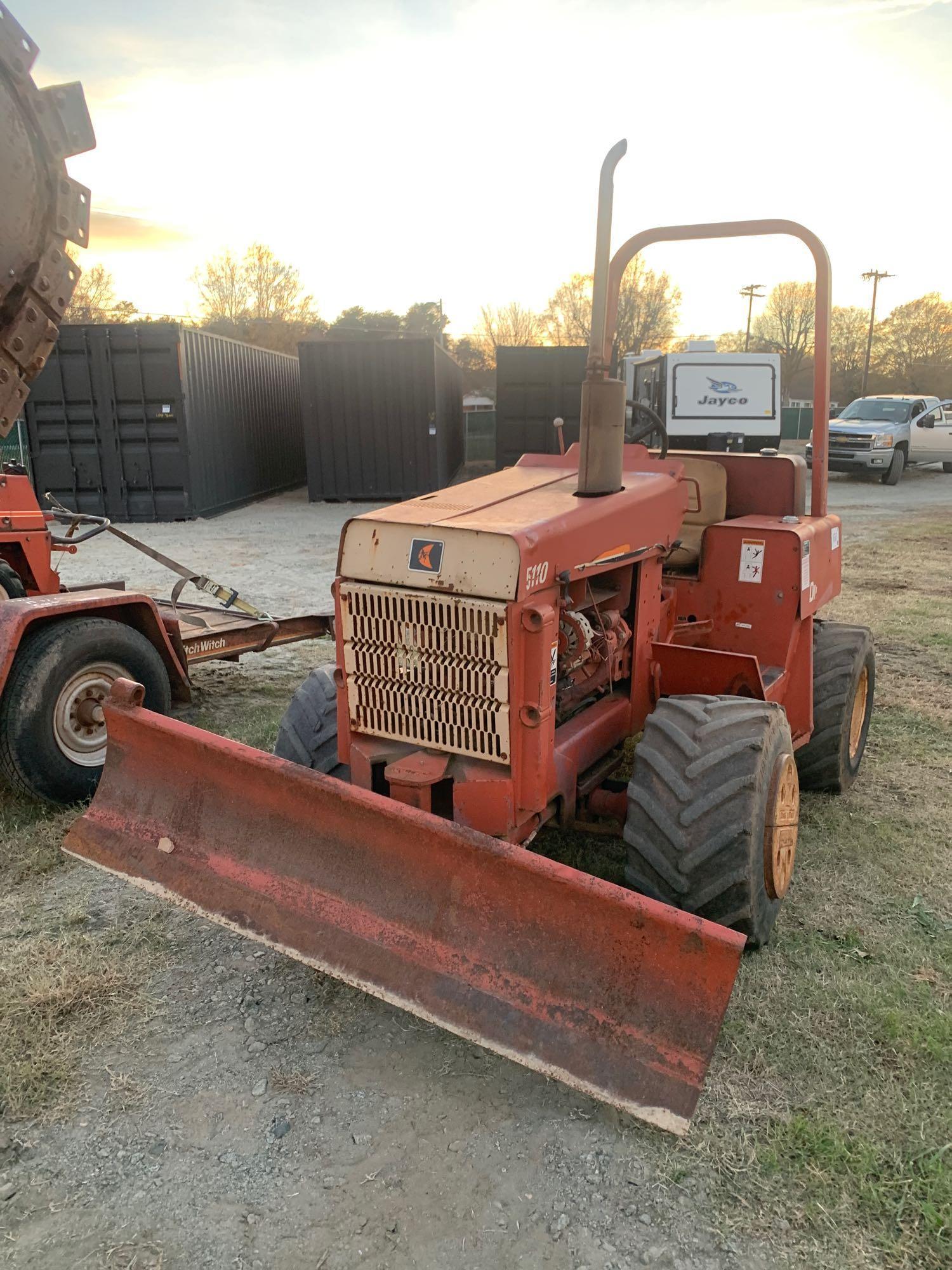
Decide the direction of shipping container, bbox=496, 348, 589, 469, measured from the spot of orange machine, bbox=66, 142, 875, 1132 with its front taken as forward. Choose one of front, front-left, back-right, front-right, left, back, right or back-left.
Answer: back-right

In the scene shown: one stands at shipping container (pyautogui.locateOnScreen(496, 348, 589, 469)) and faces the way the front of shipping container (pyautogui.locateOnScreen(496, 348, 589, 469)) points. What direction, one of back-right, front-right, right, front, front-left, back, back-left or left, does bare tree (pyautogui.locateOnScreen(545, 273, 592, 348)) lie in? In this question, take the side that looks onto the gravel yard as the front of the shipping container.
back

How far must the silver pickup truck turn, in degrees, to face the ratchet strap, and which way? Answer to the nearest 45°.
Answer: approximately 45° to its left

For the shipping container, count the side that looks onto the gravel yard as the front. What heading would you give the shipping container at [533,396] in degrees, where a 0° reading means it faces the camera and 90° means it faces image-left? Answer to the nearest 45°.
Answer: approximately 0°

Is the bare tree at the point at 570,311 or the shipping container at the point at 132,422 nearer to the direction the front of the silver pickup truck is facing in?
the shipping container

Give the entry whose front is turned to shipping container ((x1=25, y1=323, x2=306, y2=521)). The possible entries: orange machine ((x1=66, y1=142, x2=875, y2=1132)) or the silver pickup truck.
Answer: the silver pickup truck

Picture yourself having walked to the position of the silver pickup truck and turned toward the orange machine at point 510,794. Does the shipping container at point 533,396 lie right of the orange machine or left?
right

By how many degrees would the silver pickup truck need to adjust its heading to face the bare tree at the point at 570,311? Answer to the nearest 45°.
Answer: approximately 90° to its right

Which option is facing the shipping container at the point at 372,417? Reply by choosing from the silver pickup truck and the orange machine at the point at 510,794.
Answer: the silver pickup truck
